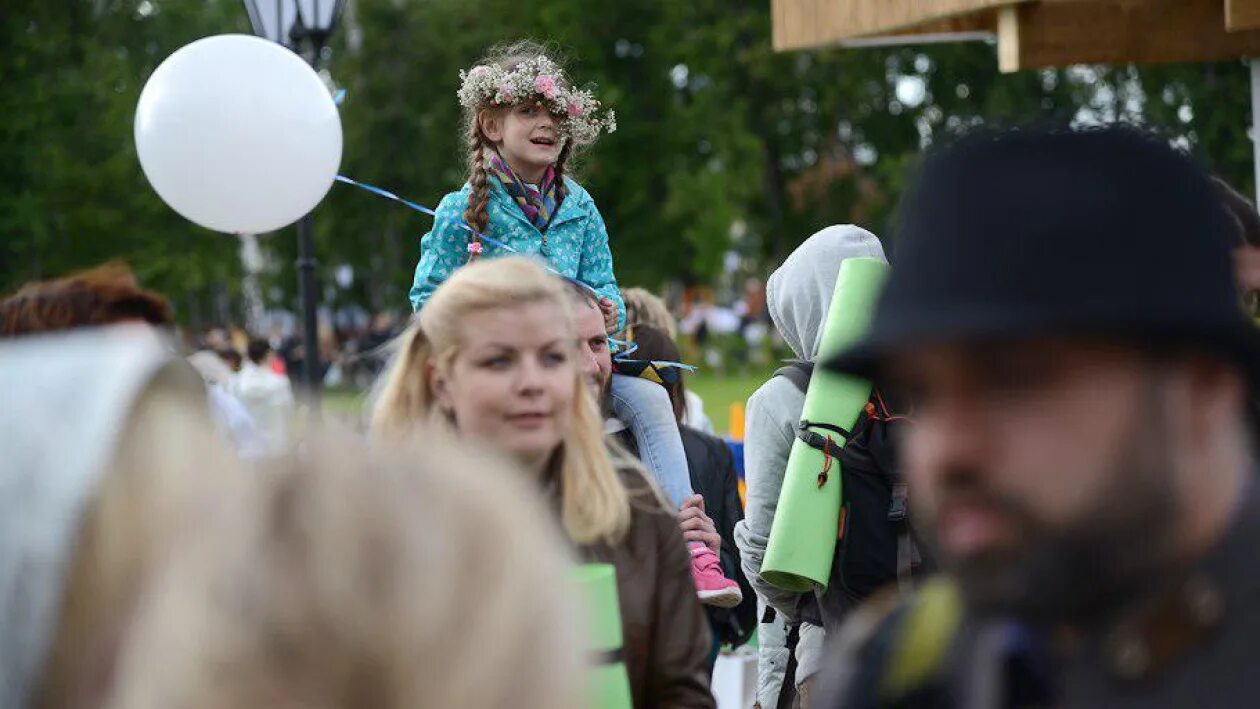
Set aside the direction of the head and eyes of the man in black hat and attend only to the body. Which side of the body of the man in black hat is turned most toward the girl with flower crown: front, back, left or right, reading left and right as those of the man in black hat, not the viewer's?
right

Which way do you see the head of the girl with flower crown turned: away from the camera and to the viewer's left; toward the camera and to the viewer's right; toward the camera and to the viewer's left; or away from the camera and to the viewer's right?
toward the camera and to the viewer's right

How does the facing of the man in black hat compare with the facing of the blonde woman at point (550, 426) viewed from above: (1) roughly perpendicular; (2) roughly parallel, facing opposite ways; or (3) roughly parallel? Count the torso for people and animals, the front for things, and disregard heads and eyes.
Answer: roughly parallel

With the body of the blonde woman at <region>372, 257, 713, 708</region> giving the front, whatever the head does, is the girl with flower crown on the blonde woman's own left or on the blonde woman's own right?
on the blonde woman's own left

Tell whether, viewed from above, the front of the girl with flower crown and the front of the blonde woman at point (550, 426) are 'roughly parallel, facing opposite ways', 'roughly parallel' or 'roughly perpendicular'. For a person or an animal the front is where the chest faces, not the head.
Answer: roughly parallel

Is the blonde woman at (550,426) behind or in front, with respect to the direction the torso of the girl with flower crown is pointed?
in front

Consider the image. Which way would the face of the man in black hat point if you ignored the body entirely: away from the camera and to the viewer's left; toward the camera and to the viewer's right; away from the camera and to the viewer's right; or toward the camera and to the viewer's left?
toward the camera and to the viewer's left

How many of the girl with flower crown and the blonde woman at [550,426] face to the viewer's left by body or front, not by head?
0

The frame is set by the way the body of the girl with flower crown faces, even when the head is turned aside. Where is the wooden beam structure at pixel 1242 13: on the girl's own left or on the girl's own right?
on the girl's own left

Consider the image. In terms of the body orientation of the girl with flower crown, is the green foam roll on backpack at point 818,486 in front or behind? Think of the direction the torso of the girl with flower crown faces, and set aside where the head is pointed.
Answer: in front

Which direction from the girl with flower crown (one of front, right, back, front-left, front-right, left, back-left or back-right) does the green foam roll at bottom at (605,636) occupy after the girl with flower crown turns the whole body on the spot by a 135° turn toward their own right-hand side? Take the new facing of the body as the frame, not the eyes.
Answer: left

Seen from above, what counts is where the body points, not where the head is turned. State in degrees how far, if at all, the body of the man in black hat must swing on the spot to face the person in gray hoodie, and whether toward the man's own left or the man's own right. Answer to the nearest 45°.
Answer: approximately 135° to the man's own right

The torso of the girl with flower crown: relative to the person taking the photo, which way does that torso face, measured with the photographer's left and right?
facing the viewer and to the right of the viewer

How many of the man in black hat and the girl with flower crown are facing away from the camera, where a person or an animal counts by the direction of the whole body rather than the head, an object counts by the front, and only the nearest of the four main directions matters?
0

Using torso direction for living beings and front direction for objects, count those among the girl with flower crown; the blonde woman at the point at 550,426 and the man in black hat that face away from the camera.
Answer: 0
